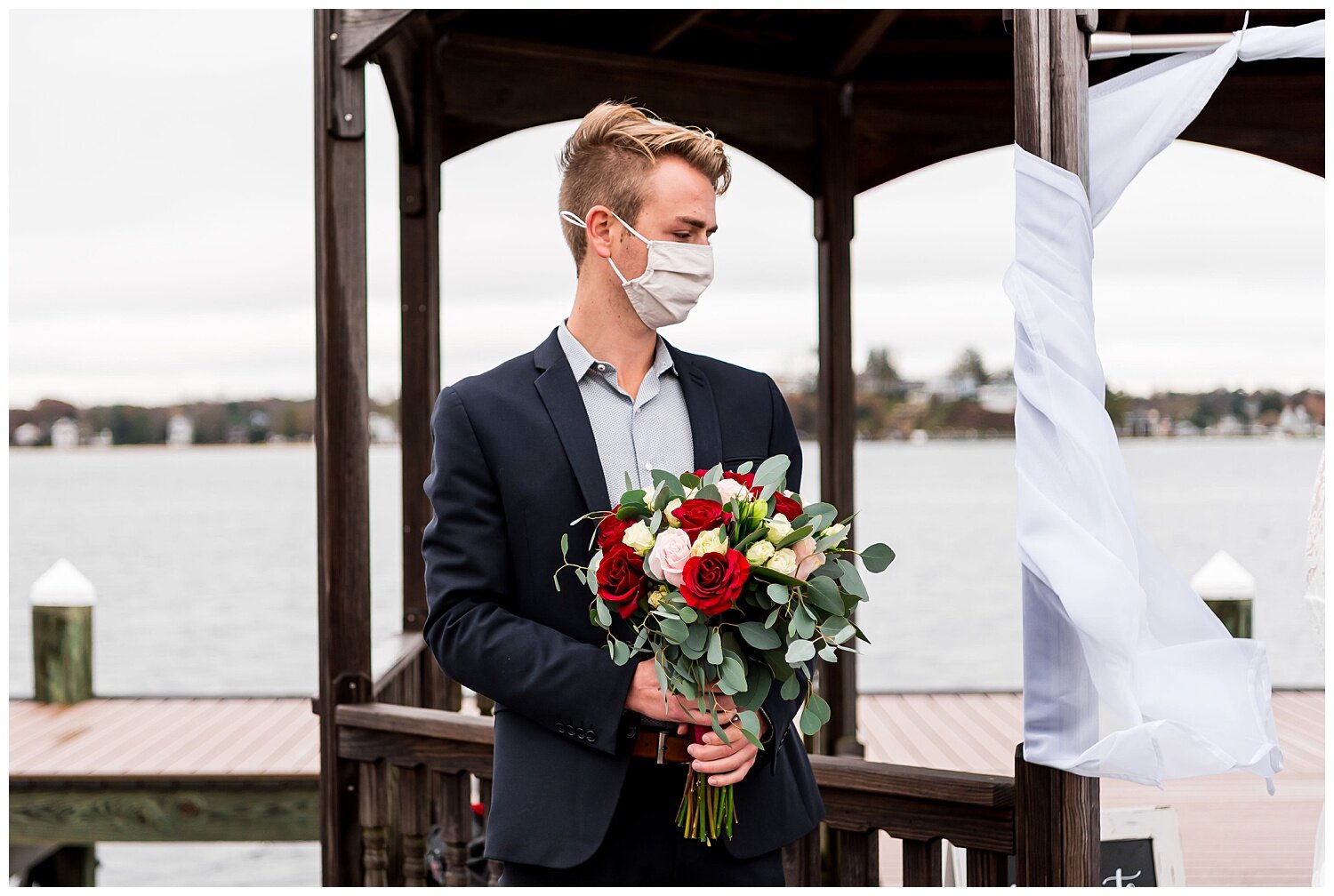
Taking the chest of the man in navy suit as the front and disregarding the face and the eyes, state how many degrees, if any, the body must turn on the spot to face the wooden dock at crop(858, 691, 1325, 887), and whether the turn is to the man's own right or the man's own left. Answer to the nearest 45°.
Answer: approximately 90° to the man's own left

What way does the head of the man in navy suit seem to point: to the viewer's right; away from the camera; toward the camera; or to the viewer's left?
to the viewer's right

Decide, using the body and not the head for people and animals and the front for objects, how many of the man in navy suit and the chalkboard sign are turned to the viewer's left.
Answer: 0

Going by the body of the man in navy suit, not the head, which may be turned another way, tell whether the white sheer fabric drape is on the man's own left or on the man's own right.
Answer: on the man's own left

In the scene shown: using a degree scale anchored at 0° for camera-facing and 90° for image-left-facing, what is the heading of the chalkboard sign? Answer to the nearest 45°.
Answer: approximately 0°

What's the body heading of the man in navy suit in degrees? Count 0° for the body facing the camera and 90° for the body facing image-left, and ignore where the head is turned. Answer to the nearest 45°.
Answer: approximately 315°
